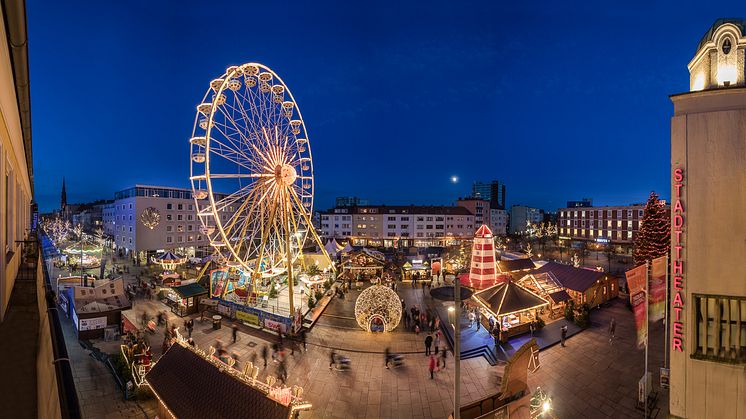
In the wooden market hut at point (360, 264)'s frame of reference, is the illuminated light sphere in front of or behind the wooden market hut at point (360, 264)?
in front

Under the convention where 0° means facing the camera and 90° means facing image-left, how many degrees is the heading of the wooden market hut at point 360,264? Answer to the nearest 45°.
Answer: approximately 0°

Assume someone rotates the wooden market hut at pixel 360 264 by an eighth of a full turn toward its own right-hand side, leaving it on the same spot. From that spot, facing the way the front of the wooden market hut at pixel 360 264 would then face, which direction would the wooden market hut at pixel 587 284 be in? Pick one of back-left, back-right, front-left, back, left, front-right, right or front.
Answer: left

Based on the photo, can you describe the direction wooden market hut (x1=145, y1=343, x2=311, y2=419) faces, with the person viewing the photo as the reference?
facing away from the viewer and to the right of the viewer

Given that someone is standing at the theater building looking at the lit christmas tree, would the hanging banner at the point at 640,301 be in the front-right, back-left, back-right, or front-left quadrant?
front-left

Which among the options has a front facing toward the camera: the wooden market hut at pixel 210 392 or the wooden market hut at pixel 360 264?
the wooden market hut at pixel 360 264

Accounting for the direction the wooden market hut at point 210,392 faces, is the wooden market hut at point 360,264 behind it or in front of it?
in front

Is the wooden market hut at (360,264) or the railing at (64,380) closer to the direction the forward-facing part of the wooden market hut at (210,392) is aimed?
the wooden market hut

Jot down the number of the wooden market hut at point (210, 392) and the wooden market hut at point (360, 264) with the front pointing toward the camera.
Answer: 1

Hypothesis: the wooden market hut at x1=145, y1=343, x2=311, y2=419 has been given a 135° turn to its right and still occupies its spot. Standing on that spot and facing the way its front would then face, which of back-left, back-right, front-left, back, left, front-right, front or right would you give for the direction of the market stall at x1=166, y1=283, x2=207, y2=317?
back
